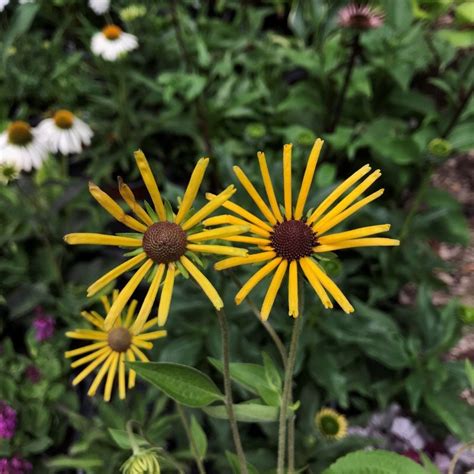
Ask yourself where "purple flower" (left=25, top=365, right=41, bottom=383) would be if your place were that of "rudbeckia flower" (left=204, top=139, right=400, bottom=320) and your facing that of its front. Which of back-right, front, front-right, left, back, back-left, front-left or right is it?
back-right

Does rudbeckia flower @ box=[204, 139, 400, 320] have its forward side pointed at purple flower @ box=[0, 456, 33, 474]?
no

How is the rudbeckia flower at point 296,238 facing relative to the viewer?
toward the camera

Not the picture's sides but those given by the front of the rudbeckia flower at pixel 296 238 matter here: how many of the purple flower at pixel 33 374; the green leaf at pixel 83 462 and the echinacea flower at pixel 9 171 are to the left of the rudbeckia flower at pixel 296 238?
0

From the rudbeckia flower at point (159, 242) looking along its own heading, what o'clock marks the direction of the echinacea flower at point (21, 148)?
The echinacea flower is roughly at 5 o'clock from the rudbeckia flower.

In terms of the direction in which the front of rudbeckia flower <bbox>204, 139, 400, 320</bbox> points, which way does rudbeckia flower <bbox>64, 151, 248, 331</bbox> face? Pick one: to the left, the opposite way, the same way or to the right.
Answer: the same way

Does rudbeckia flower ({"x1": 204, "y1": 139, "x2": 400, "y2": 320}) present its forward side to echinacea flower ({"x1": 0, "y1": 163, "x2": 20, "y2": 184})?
no

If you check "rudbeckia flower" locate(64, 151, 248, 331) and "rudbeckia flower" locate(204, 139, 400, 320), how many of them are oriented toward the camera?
2
